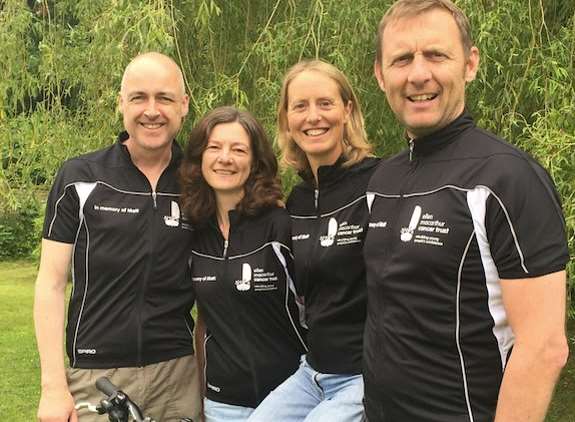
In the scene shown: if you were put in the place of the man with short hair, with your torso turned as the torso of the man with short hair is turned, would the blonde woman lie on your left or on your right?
on your right

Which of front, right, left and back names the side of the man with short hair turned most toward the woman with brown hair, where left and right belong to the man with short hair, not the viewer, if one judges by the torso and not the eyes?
right

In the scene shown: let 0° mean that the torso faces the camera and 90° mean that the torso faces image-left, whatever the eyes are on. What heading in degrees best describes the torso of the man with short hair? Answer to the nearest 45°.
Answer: approximately 45°

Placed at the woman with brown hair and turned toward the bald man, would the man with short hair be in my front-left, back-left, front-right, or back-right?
back-left
